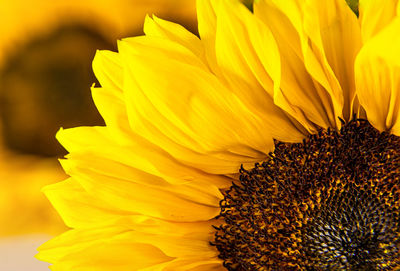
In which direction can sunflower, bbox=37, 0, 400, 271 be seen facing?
toward the camera
